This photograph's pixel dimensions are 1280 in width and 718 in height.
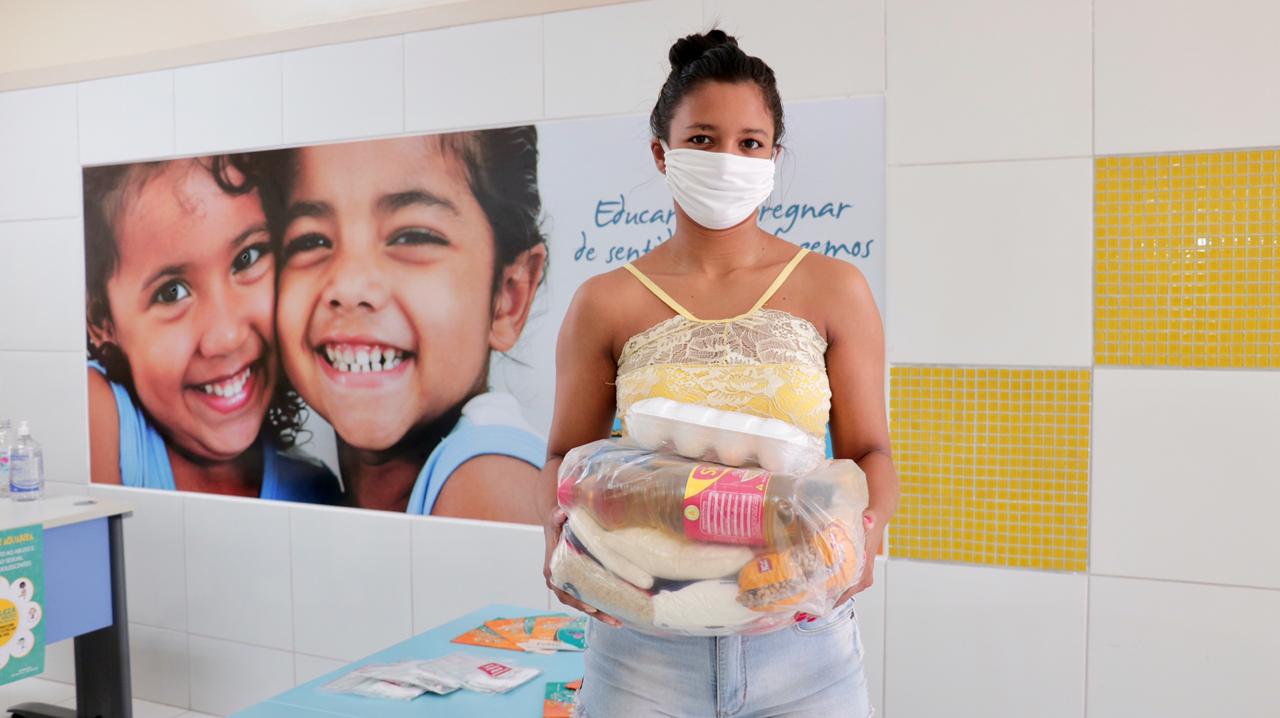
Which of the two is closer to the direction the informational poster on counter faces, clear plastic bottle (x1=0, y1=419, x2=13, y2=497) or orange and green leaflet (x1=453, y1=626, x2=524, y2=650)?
the orange and green leaflet

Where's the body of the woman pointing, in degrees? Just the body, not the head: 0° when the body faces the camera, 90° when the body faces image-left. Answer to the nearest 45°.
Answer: approximately 0°

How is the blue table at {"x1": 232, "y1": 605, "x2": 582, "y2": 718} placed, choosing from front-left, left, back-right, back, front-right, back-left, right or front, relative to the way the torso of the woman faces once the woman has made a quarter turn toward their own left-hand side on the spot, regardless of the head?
back-left

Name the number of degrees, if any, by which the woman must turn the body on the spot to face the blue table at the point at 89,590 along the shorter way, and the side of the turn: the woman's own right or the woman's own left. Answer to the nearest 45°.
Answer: approximately 135° to the woman's own right

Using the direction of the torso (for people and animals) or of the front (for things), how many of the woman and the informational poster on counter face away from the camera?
0

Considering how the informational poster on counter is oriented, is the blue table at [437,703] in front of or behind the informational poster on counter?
in front
